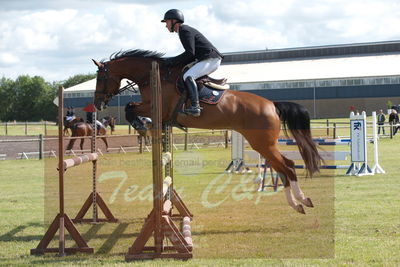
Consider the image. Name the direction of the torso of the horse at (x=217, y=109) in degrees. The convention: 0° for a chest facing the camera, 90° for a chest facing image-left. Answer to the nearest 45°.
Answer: approximately 90°

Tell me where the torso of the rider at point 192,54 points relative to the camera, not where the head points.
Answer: to the viewer's left

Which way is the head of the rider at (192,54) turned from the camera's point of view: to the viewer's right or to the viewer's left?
to the viewer's left
